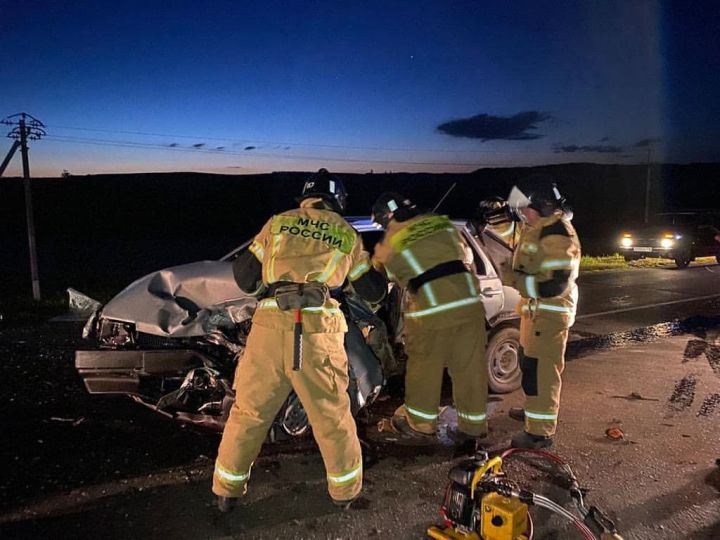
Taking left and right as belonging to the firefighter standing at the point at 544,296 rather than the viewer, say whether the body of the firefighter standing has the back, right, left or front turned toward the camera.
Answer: left

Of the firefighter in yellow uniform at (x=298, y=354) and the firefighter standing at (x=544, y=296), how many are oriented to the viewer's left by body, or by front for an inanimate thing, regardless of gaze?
1

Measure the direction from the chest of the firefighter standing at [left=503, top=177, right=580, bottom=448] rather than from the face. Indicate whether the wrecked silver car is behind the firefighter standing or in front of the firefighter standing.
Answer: in front

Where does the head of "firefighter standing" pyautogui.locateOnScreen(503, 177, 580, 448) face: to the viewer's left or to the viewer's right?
to the viewer's left

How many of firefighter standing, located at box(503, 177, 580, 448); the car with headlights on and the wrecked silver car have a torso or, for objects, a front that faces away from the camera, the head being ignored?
0

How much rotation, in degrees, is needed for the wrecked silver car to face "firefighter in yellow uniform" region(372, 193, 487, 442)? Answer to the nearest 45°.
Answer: approximately 135° to its left

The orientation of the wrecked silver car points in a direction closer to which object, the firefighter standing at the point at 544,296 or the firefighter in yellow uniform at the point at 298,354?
the firefighter in yellow uniform

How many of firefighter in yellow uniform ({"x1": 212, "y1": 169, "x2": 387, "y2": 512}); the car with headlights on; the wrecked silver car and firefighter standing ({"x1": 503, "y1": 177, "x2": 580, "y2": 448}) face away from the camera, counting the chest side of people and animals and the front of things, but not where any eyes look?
1

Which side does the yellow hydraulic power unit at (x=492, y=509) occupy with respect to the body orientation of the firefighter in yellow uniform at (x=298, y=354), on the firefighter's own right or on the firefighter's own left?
on the firefighter's own right

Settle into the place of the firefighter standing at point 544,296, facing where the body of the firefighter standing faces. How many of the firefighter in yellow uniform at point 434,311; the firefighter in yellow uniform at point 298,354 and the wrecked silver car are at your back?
0

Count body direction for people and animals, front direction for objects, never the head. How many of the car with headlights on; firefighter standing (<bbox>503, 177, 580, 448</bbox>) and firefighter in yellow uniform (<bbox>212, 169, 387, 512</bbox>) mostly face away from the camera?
1

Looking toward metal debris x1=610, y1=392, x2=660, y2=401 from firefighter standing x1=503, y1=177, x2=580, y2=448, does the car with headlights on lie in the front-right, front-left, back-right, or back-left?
front-left

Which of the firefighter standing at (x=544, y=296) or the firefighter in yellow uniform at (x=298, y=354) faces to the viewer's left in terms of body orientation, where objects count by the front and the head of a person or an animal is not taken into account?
the firefighter standing

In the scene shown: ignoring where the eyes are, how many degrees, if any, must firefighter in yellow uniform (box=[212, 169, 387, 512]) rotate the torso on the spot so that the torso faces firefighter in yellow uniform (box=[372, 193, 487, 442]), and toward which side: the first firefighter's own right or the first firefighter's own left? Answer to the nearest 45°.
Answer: approximately 45° to the first firefighter's own right

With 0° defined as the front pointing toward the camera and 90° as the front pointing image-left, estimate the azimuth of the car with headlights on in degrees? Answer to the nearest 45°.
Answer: approximately 45°

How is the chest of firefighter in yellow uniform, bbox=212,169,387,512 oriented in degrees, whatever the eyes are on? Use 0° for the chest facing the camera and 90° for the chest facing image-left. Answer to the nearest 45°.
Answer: approximately 180°

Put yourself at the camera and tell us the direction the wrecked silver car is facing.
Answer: facing the viewer and to the left of the viewer

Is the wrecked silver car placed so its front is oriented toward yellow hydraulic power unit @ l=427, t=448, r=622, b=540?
no

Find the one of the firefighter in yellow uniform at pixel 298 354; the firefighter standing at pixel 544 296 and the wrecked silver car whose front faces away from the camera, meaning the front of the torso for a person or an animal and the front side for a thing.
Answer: the firefighter in yellow uniform
